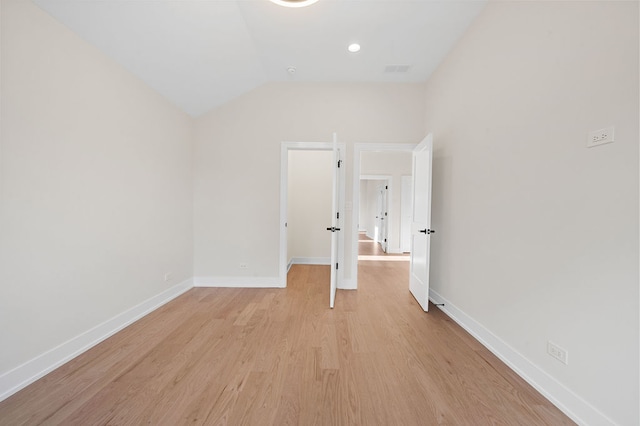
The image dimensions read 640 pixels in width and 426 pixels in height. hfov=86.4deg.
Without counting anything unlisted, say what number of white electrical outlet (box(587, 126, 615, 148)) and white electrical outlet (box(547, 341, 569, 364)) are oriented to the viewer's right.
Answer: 0

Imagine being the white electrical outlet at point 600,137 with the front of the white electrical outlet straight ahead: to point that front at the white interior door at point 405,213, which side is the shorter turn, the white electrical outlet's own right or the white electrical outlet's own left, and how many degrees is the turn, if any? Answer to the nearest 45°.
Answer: approximately 90° to the white electrical outlet's own right

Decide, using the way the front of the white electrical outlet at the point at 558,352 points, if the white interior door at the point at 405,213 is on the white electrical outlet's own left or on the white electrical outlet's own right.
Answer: on the white electrical outlet's own right

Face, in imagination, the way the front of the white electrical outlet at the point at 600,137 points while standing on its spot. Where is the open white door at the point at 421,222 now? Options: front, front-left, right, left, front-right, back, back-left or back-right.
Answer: right

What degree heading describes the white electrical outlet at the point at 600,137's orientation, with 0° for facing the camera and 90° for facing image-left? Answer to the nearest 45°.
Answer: approximately 45°

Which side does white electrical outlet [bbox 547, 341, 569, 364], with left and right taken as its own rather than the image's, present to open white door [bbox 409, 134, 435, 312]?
right

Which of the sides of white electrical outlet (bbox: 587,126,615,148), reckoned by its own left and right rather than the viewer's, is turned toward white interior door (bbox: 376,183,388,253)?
right

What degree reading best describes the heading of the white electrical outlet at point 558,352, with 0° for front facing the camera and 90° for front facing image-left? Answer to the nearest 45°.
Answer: approximately 45°

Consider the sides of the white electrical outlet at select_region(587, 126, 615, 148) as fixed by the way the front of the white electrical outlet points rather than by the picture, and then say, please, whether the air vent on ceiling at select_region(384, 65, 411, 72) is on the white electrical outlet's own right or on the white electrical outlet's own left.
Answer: on the white electrical outlet's own right
